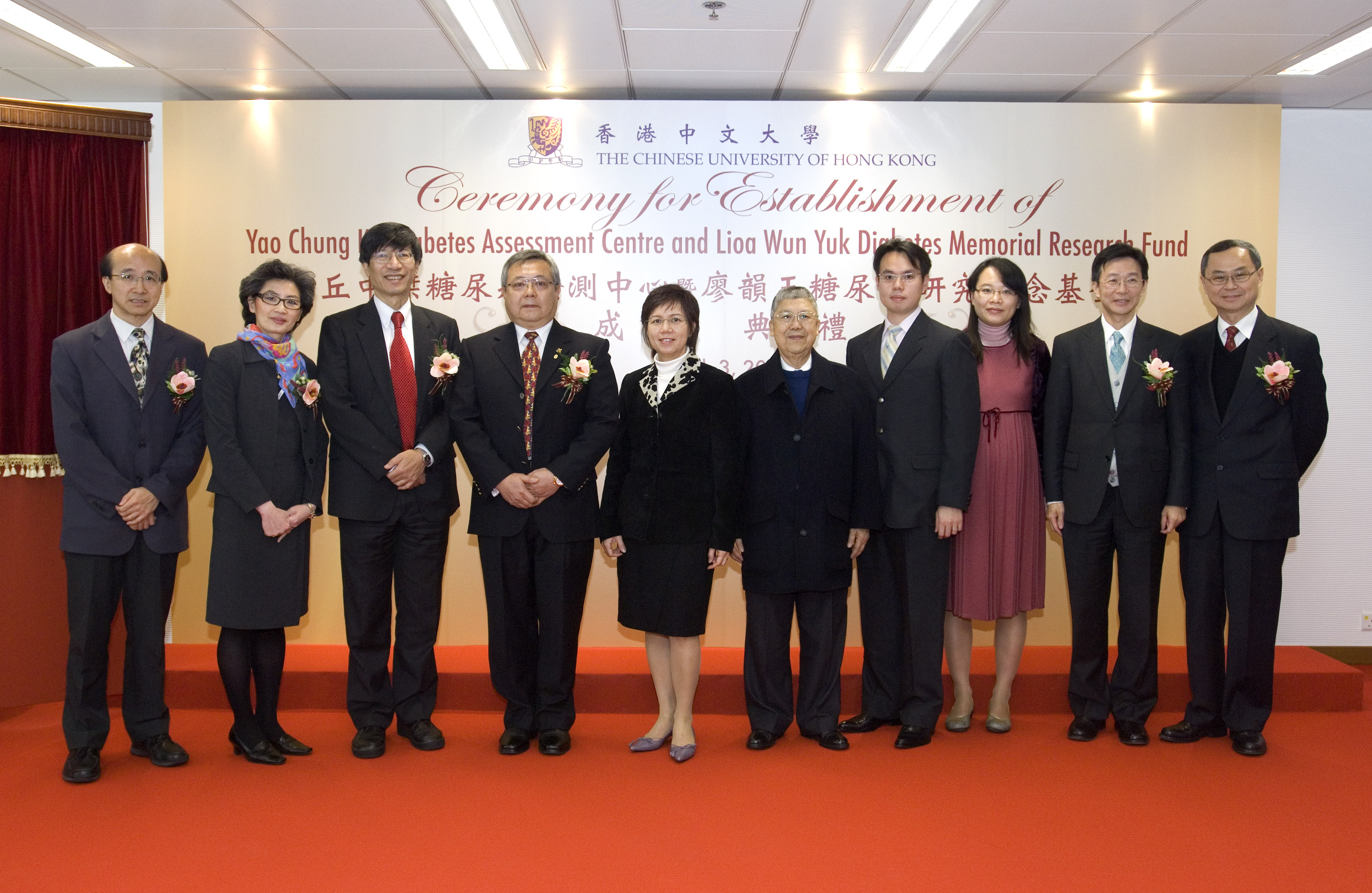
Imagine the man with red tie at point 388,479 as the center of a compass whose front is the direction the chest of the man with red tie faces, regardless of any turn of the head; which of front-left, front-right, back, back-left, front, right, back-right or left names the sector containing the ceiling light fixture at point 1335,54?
left

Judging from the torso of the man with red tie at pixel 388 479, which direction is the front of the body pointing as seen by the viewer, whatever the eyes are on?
toward the camera

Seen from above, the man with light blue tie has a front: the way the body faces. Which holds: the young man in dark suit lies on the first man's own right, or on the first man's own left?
on the first man's own right

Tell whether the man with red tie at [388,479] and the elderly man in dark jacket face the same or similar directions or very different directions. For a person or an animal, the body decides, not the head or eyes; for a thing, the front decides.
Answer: same or similar directions

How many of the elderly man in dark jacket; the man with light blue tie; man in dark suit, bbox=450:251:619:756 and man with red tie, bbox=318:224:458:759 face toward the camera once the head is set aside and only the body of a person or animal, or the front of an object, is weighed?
4

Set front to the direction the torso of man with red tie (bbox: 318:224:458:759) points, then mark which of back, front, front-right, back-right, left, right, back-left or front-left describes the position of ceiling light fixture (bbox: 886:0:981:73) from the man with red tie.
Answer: left

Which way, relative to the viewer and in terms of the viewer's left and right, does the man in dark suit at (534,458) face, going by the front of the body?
facing the viewer

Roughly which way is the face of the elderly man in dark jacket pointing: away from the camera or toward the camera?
toward the camera

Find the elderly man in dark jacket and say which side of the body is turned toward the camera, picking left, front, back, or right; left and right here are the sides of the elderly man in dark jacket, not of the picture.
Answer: front

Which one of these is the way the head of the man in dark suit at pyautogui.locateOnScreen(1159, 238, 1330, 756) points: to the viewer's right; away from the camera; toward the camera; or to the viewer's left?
toward the camera

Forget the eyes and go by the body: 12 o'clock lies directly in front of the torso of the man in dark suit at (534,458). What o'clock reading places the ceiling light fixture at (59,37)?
The ceiling light fixture is roughly at 4 o'clock from the man in dark suit.

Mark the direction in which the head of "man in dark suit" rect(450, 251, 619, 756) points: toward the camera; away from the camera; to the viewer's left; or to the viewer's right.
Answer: toward the camera

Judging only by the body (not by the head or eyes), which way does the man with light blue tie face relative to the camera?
toward the camera

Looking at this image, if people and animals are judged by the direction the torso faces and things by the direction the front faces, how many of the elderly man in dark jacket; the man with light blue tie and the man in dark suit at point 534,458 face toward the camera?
3
